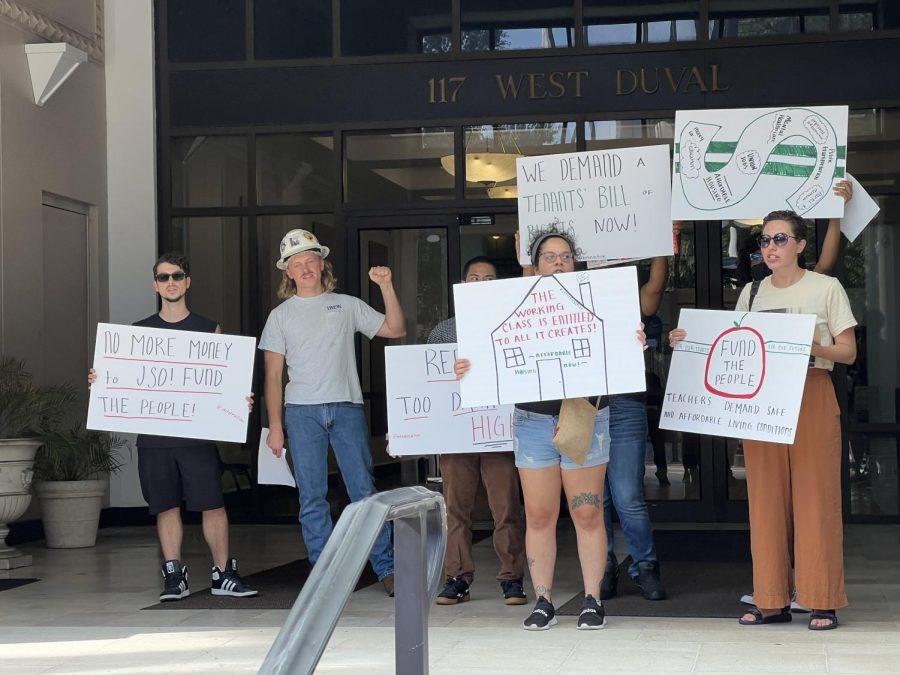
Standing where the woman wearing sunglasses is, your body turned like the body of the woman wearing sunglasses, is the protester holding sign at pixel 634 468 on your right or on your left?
on your right

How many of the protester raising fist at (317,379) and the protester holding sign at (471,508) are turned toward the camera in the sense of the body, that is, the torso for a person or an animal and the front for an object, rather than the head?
2

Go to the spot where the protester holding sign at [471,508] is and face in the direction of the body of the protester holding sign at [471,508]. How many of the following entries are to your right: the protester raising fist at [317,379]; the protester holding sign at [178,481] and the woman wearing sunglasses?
2

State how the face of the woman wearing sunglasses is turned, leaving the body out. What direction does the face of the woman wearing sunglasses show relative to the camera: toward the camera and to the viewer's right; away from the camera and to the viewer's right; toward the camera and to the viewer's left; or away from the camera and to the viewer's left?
toward the camera and to the viewer's left

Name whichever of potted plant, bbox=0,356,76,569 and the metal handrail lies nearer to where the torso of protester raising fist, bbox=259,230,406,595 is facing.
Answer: the metal handrail

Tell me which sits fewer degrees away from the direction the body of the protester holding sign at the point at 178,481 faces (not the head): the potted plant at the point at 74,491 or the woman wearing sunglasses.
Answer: the woman wearing sunglasses
